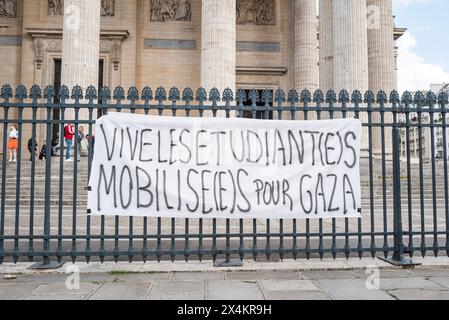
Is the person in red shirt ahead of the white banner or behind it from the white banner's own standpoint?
behind

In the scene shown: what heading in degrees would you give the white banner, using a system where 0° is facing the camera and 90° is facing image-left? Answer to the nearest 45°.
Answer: approximately 0°
